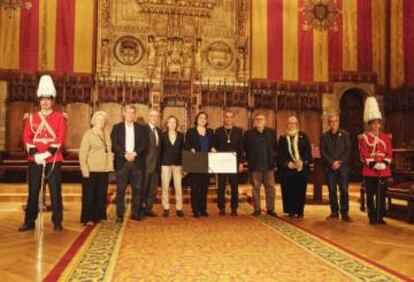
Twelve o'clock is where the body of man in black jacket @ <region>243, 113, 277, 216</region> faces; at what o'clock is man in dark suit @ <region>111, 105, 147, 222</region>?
The man in dark suit is roughly at 2 o'clock from the man in black jacket.

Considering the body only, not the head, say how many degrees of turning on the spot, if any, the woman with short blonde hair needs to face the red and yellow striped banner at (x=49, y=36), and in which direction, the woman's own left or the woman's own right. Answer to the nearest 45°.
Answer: approximately 135° to the woman's own left

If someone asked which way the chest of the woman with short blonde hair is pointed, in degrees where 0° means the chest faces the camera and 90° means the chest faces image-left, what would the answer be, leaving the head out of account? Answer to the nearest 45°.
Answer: approximately 315°

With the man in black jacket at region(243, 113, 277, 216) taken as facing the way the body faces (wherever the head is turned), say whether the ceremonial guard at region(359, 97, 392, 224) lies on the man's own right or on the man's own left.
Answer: on the man's own left

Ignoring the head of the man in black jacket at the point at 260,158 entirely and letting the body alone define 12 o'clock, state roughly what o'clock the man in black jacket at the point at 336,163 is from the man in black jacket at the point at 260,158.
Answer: the man in black jacket at the point at 336,163 is roughly at 9 o'clock from the man in black jacket at the point at 260,158.

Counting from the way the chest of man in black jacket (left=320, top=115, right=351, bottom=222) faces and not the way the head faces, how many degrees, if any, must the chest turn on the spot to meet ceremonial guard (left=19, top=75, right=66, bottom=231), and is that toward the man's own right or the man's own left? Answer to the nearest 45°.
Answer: approximately 45° to the man's own right
